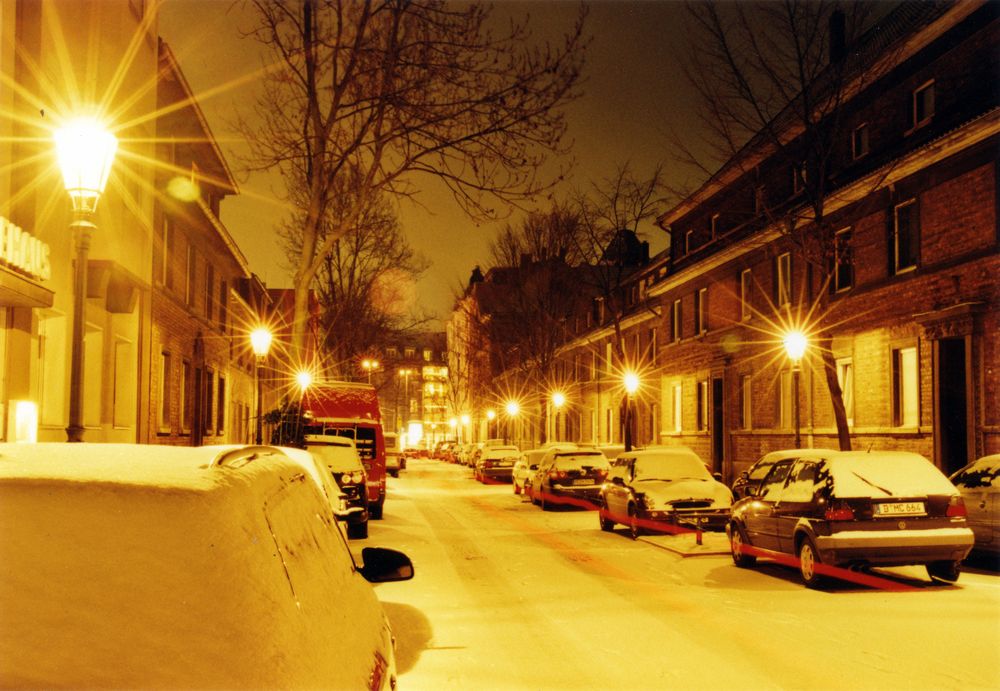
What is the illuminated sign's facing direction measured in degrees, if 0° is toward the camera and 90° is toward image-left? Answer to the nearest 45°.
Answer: approximately 315°

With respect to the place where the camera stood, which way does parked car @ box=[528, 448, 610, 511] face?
facing away from the viewer and to the left of the viewer

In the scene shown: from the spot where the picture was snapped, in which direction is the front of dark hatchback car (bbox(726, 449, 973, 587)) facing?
facing away from the viewer and to the left of the viewer

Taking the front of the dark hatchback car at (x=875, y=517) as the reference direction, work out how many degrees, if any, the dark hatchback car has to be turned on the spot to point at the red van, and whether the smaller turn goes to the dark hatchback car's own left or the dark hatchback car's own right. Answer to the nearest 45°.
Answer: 0° — it already faces it

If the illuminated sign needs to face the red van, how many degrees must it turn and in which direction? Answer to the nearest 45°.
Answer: approximately 90° to its left

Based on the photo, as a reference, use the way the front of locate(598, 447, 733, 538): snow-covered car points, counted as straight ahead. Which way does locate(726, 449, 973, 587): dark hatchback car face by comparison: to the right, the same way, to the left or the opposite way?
the opposite way

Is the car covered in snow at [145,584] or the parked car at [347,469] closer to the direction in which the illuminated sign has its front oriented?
the car covered in snow

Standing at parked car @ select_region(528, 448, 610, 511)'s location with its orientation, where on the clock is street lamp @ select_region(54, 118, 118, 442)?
The street lamp is roughly at 8 o'clock from the parked car.

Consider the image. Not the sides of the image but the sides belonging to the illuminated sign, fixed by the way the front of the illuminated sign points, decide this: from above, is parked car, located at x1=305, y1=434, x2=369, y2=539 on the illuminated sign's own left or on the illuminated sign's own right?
on the illuminated sign's own left
